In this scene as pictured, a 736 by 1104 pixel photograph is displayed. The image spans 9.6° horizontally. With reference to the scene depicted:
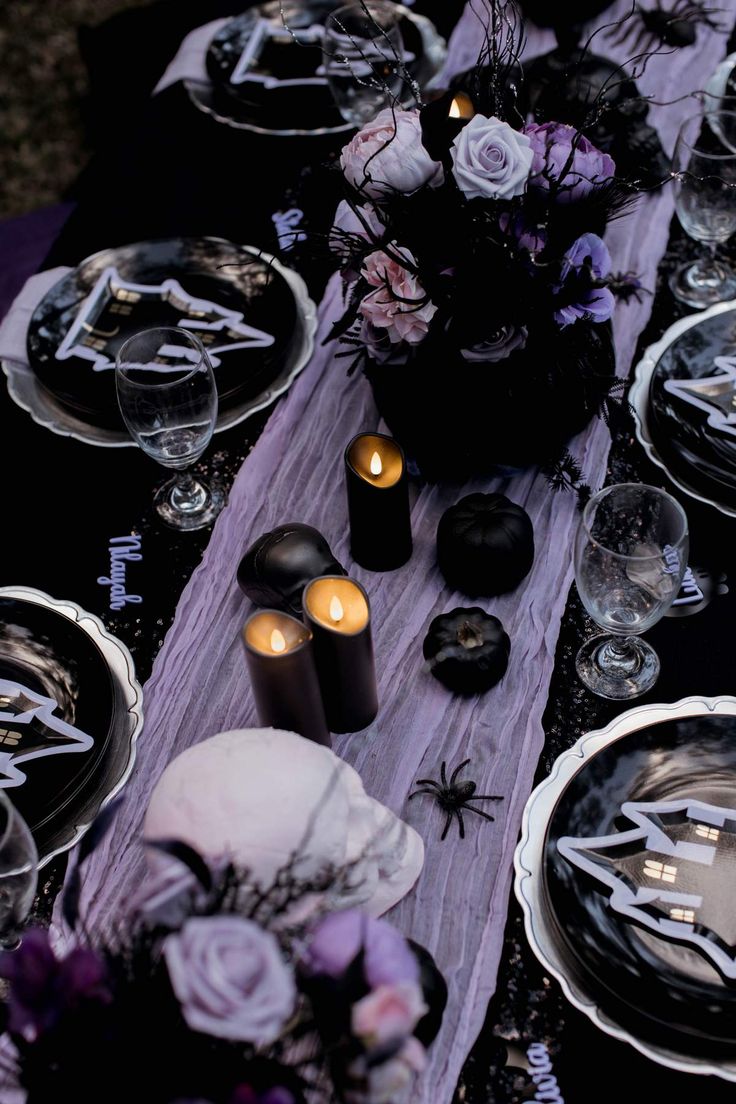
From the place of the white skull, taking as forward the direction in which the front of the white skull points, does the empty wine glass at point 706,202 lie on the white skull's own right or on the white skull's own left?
on the white skull's own left

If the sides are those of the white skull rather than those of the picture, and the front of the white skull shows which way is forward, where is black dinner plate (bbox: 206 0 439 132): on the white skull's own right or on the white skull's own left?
on the white skull's own left

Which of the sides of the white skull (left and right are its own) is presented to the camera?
right
